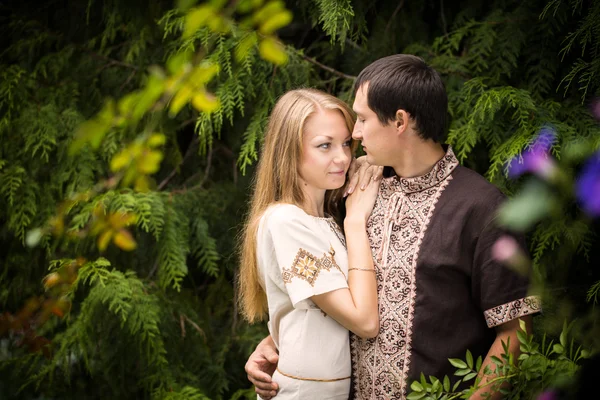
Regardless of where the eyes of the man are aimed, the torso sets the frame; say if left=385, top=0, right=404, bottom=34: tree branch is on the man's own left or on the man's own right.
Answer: on the man's own right

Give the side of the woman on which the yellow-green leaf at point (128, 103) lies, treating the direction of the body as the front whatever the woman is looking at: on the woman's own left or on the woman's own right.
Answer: on the woman's own right

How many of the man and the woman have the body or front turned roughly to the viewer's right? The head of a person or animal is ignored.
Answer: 1

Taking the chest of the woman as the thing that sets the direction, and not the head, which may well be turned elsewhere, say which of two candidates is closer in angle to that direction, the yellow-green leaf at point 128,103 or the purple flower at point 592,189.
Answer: the purple flower

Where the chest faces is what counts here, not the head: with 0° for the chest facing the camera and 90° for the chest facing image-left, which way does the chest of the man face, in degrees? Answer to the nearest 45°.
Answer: approximately 45°

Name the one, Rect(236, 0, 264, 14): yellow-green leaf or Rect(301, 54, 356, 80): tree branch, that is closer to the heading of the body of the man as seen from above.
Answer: the yellow-green leaf

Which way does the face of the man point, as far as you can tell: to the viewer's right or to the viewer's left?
to the viewer's left

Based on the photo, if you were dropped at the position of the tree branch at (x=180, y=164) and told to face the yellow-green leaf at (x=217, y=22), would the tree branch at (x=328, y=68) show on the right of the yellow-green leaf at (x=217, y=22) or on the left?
left
